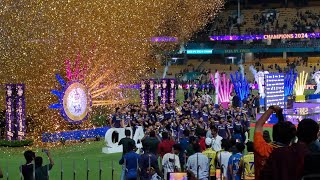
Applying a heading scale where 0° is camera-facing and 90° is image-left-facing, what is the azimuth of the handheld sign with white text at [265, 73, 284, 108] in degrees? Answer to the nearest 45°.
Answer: approximately 0°

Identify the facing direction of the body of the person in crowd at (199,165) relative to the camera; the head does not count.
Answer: away from the camera

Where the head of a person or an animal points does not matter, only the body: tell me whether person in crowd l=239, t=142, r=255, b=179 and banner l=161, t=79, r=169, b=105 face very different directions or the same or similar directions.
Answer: very different directions

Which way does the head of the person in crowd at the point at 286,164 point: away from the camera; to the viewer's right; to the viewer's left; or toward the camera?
away from the camera

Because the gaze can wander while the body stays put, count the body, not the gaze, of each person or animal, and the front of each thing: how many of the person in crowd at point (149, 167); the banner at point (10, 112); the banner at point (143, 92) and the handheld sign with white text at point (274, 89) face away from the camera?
1

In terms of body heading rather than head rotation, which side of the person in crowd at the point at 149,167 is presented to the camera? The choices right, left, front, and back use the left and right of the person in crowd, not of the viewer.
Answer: back

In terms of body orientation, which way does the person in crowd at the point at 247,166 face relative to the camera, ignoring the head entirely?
away from the camera

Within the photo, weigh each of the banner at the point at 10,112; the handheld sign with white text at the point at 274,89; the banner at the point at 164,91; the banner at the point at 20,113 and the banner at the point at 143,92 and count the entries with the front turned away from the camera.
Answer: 0

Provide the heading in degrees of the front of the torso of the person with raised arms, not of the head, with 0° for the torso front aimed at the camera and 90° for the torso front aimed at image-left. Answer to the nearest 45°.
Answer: approximately 180°

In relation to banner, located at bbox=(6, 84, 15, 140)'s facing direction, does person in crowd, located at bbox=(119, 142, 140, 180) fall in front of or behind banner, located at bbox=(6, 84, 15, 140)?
in front

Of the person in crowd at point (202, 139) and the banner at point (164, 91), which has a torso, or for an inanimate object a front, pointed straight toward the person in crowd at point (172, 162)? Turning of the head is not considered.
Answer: the banner

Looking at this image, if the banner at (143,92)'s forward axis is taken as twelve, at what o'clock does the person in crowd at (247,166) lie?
The person in crowd is roughly at 12 o'clock from the banner.

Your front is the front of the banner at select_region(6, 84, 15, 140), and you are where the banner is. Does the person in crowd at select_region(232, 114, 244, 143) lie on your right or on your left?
on your left

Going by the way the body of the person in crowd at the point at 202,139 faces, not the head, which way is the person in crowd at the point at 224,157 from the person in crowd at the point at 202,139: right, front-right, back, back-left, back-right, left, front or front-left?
back

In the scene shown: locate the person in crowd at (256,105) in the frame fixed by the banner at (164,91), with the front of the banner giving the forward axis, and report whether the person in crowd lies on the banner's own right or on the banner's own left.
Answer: on the banner's own left

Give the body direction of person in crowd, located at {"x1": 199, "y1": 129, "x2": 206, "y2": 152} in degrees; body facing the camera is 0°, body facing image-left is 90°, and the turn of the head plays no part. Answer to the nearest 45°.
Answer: approximately 180°
